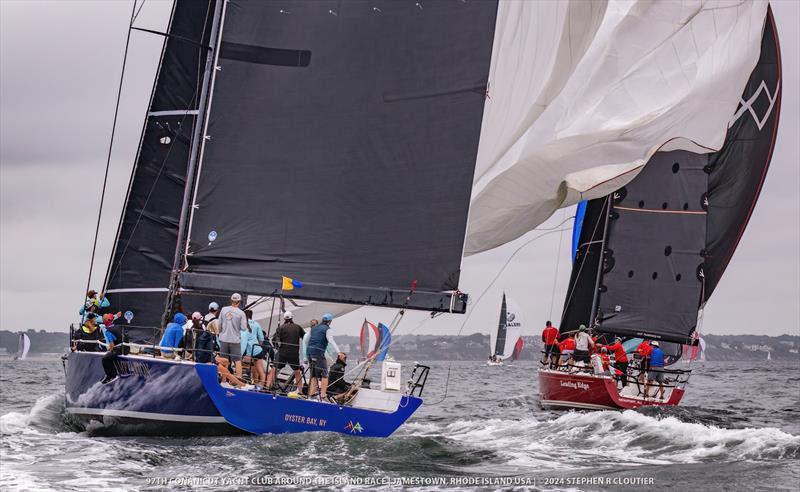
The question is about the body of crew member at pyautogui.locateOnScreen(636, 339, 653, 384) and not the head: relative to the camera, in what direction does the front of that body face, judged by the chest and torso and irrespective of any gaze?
away from the camera

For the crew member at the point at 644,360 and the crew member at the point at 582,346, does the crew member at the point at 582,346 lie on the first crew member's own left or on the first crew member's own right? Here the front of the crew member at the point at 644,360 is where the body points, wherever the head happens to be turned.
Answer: on the first crew member's own left

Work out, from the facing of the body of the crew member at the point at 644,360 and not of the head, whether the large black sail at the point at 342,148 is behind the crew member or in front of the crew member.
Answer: behind

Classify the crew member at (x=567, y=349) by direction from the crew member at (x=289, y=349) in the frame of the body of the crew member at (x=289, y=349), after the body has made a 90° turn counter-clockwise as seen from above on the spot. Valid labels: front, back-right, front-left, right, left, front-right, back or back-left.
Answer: back-right

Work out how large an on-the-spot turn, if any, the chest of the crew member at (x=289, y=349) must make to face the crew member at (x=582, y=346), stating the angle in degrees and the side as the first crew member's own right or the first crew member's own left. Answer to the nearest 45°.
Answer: approximately 45° to the first crew member's own right

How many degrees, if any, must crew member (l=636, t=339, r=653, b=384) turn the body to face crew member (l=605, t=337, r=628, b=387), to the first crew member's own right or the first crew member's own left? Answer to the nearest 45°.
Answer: approximately 90° to the first crew member's own left

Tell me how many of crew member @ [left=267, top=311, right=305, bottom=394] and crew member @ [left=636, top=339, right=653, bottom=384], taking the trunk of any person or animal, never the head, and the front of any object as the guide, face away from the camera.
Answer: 2

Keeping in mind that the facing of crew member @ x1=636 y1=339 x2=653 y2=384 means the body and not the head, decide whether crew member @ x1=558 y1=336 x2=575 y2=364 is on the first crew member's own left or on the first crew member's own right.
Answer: on the first crew member's own left

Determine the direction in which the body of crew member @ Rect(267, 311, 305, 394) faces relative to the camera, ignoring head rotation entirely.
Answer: away from the camera

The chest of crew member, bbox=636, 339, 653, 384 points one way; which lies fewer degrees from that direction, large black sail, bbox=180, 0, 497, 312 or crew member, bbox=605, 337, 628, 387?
the crew member

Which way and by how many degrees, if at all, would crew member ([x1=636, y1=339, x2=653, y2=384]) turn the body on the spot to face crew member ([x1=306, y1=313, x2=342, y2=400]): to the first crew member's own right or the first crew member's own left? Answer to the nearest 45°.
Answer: approximately 135° to the first crew member's own left
